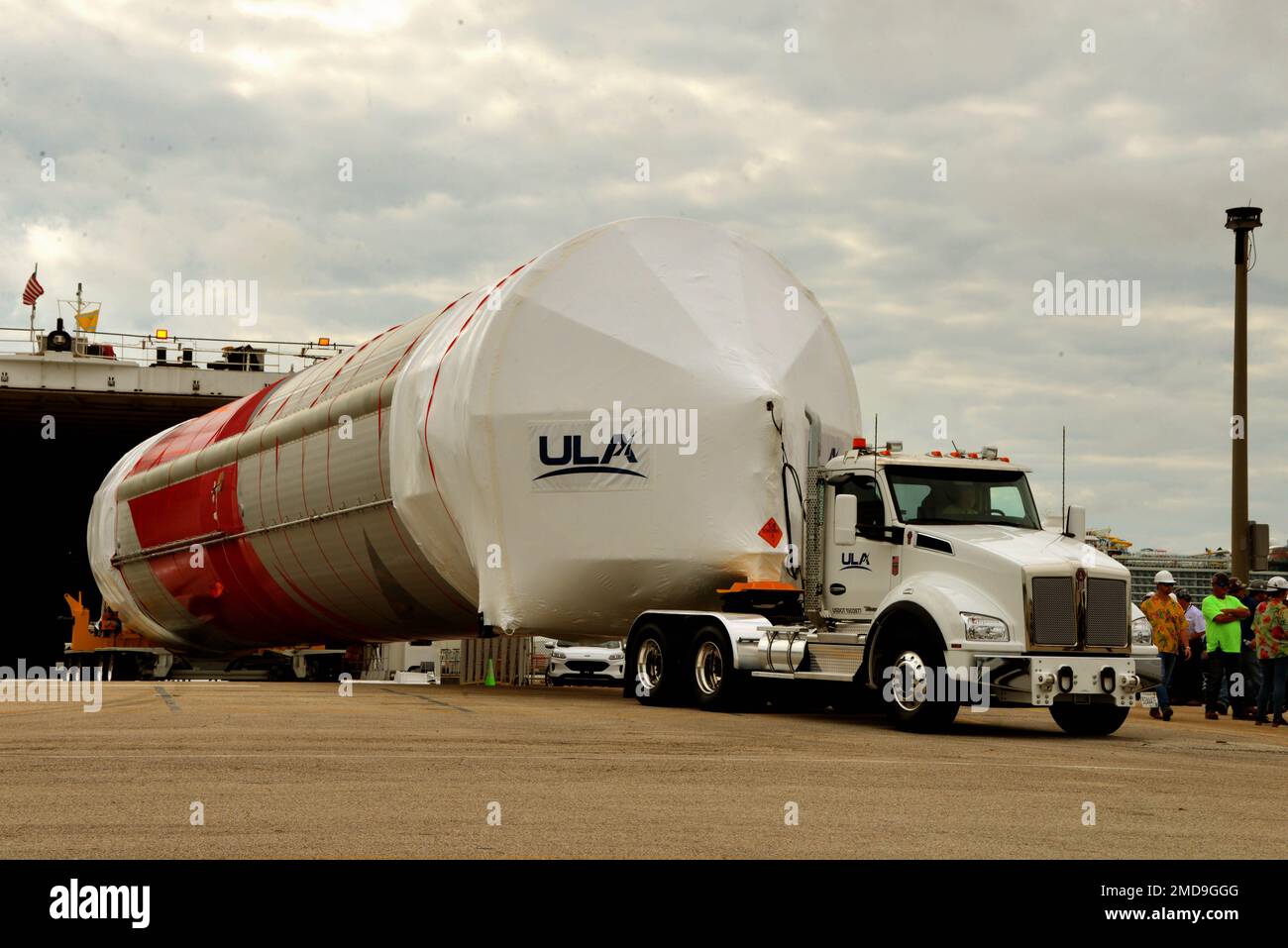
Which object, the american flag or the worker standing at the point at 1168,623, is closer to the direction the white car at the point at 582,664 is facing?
the worker standing

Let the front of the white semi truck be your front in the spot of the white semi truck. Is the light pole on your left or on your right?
on your left

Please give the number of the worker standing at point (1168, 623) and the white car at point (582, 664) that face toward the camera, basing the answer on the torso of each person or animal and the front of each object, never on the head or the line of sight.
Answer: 2

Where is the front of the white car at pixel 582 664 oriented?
toward the camera

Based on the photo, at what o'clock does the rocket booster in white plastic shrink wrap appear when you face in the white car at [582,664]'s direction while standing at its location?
The rocket booster in white plastic shrink wrap is roughly at 12 o'clock from the white car.

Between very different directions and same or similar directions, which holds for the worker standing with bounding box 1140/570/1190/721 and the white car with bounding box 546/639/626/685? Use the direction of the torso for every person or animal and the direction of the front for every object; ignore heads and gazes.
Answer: same or similar directions

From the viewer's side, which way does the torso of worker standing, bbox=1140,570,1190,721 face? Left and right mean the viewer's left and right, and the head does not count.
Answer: facing the viewer

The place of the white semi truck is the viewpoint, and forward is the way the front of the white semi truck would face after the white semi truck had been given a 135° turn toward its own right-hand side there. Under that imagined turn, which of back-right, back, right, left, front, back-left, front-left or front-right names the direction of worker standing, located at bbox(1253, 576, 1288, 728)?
back-right

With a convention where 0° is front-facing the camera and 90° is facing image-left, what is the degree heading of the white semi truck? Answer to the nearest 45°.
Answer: approximately 315°

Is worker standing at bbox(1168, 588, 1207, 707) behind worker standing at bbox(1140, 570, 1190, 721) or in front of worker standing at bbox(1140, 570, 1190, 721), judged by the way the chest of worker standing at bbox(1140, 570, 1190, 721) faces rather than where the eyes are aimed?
behind
